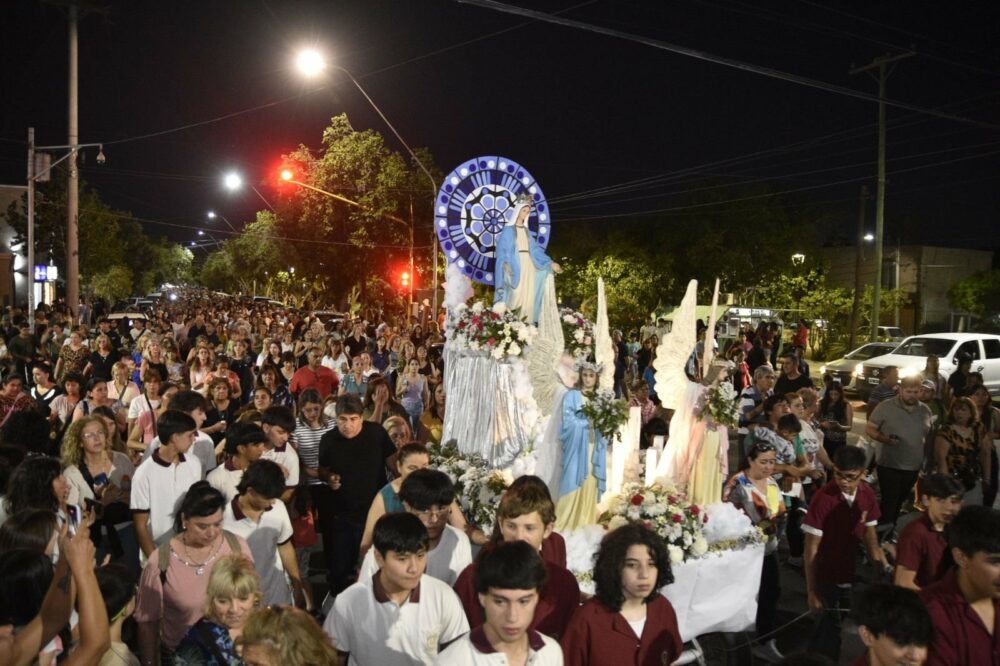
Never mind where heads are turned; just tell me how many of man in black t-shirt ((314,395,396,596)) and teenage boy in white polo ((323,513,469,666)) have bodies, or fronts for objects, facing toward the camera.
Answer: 2

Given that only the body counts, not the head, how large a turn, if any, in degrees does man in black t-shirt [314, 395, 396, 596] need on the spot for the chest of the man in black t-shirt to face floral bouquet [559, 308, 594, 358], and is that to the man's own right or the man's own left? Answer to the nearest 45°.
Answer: approximately 135° to the man's own left

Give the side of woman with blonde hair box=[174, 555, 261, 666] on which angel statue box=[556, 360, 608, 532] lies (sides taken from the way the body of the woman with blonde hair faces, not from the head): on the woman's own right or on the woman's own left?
on the woman's own left

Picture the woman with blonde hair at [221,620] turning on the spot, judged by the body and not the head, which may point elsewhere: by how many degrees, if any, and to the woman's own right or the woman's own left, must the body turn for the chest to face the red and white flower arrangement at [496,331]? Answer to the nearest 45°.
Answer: approximately 90° to the woman's own left

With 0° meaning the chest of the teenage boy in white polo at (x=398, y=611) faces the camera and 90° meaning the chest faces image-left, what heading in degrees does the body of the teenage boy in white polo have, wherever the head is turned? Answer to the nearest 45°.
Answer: approximately 0°
